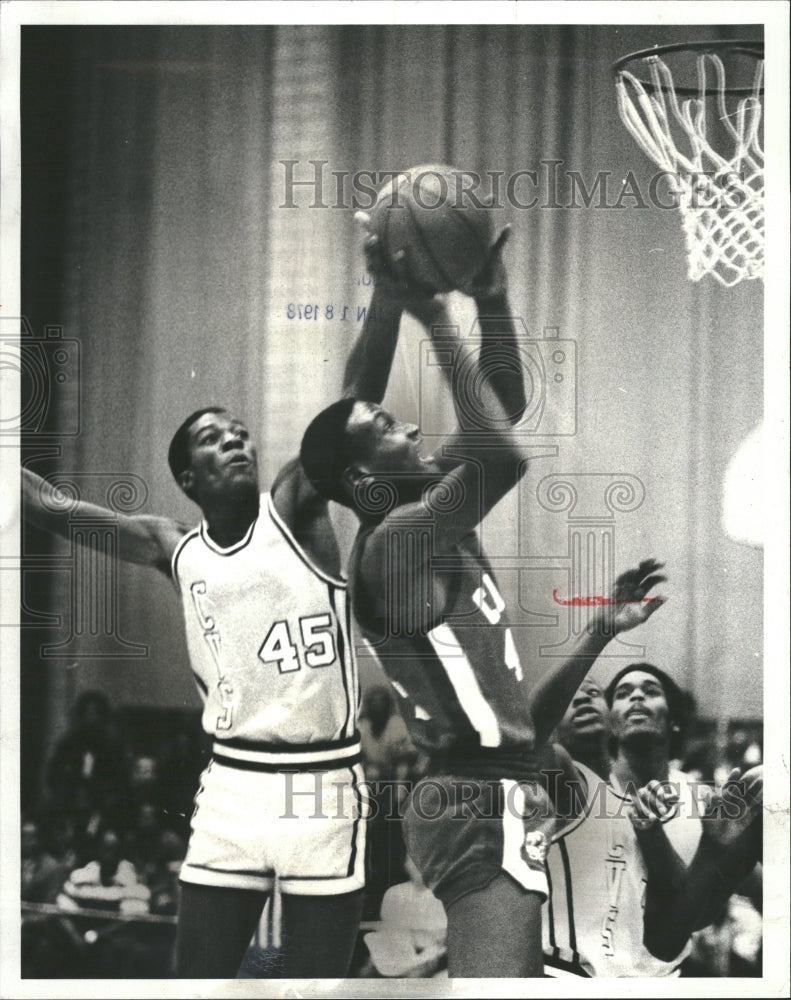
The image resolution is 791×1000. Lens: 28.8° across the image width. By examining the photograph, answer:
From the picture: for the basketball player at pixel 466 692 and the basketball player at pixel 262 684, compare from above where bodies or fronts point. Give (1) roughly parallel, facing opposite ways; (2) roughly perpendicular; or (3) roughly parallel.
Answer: roughly perpendicular

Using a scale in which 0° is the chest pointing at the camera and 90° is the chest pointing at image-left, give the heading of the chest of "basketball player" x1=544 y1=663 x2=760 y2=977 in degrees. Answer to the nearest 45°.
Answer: approximately 0°

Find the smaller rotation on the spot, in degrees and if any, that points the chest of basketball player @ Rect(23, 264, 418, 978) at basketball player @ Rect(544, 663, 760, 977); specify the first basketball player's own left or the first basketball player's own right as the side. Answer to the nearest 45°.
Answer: approximately 90° to the first basketball player's own left

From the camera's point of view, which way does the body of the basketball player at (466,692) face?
to the viewer's right

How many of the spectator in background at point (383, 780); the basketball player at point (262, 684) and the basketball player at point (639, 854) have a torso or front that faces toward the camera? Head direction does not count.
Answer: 3

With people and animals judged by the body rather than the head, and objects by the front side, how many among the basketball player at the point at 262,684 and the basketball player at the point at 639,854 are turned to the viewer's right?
0
